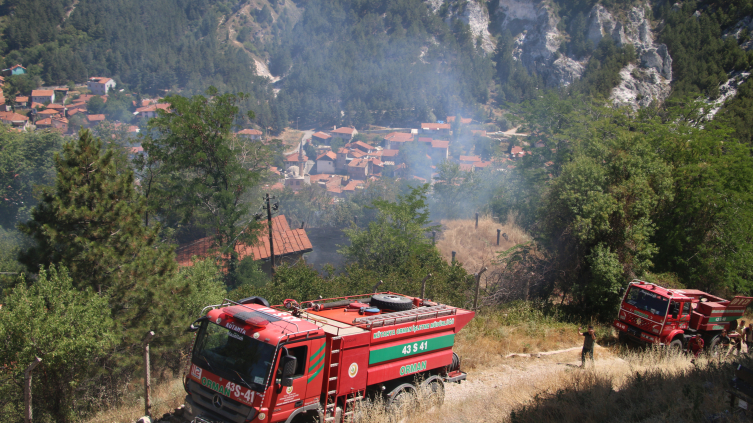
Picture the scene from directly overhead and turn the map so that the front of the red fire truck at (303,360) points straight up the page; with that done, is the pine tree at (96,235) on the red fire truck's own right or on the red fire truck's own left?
on the red fire truck's own right

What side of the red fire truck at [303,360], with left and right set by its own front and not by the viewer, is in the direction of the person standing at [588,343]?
back

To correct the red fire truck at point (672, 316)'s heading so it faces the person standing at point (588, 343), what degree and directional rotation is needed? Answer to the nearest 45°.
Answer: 0° — it already faces them

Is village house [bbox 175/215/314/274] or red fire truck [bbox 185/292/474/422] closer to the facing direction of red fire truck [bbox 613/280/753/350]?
the red fire truck

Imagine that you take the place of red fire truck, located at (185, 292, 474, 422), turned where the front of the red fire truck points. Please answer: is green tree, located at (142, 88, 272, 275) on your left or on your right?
on your right

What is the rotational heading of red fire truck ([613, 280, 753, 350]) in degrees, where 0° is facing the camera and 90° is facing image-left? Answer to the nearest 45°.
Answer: approximately 45°

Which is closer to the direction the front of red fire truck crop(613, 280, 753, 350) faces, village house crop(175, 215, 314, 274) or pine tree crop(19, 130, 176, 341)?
the pine tree

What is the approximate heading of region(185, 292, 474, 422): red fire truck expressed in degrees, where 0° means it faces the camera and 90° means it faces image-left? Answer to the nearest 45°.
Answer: approximately 45°

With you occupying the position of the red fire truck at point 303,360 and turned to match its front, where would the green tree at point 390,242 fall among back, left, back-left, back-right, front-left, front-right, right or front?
back-right
